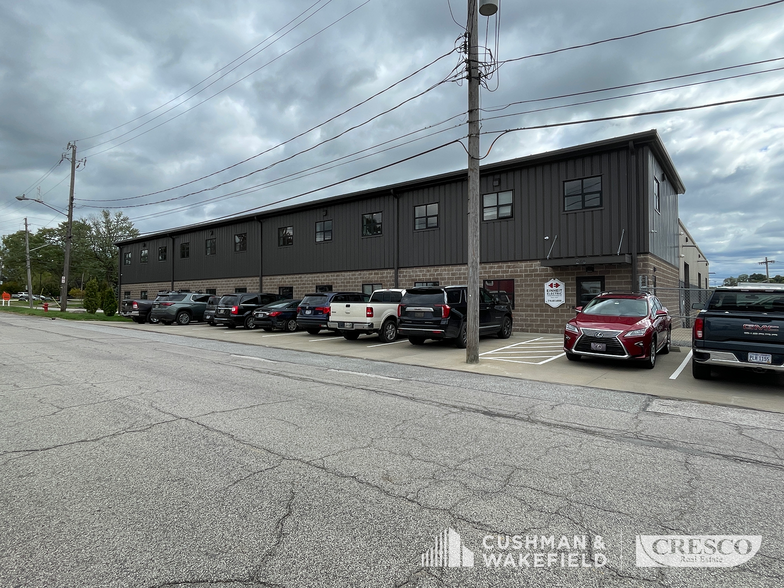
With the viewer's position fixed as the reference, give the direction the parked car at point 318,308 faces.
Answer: facing away from the viewer and to the right of the viewer

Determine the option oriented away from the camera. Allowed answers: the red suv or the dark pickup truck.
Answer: the dark pickup truck

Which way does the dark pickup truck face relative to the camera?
away from the camera

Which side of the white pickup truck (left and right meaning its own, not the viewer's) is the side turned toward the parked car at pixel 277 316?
left

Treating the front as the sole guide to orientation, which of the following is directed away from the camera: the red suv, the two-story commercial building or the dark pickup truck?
the dark pickup truck

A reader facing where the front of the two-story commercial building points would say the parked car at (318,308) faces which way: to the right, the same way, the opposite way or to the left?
the opposite way

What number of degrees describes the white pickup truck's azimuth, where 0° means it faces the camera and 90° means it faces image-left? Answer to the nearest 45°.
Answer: approximately 225°

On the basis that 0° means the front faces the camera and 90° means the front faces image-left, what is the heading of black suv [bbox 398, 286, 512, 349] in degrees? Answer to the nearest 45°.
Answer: approximately 225°

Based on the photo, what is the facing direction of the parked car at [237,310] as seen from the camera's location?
facing away from the viewer and to the right of the viewer

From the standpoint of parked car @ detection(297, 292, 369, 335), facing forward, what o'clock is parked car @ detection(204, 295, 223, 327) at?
parked car @ detection(204, 295, 223, 327) is roughly at 9 o'clock from parked car @ detection(297, 292, 369, 335).

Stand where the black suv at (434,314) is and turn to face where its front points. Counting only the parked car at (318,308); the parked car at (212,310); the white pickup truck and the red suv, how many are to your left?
3

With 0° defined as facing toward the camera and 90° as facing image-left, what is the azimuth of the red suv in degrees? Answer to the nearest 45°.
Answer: approximately 45°
